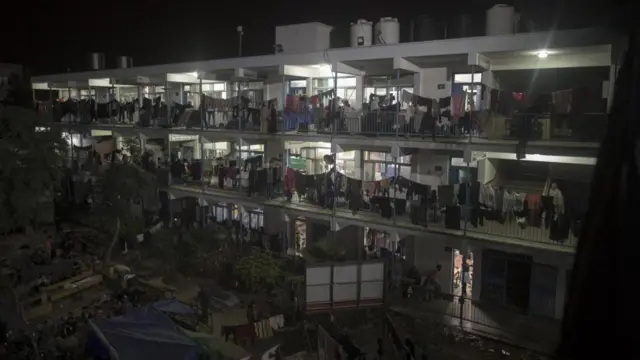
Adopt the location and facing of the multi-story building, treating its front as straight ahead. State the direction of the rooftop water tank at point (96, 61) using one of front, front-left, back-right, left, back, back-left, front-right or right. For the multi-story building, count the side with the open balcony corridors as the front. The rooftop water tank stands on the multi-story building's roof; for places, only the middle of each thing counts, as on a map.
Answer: right

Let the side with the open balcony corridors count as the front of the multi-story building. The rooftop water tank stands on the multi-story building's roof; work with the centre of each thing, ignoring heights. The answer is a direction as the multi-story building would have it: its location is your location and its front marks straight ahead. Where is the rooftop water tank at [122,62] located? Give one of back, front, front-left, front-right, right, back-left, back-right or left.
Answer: right

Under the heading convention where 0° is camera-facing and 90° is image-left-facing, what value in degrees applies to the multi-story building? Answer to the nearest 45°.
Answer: approximately 45°

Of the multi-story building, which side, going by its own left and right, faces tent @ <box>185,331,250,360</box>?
front

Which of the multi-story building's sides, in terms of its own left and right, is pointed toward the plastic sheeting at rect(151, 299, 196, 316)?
front
